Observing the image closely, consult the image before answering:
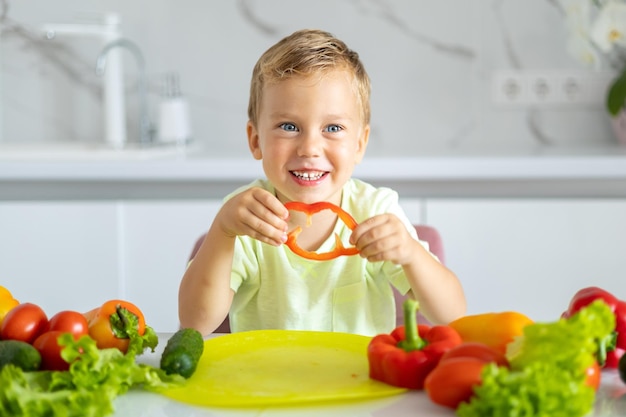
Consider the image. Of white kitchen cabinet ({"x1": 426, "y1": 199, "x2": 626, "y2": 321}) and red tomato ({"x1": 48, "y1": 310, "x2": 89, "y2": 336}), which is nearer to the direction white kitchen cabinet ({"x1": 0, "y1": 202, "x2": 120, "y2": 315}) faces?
the red tomato

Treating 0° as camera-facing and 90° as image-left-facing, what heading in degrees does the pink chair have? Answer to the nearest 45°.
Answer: approximately 0°

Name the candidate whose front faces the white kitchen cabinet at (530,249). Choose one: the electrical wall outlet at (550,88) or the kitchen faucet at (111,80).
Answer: the electrical wall outlet

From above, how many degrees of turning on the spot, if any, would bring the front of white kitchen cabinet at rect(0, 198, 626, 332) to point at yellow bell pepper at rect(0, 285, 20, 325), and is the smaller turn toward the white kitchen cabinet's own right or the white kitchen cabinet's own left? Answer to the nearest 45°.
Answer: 0° — it already faces it

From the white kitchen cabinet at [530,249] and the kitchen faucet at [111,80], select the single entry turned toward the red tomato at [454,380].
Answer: the white kitchen cabinet

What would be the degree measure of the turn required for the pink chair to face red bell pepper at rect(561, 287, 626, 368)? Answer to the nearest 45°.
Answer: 0° — it already faces it

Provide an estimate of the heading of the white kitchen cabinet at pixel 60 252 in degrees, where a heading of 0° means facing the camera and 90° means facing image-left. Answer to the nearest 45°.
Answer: approximately 0°

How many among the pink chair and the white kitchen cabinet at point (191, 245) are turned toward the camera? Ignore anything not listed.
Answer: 2
